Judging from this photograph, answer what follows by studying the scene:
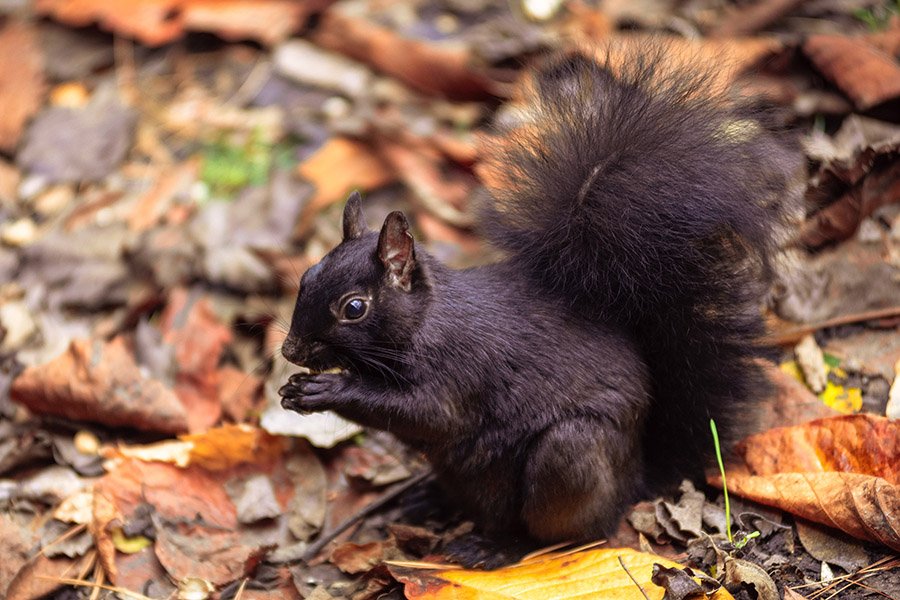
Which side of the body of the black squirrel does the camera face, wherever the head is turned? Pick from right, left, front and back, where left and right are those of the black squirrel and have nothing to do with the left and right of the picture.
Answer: left

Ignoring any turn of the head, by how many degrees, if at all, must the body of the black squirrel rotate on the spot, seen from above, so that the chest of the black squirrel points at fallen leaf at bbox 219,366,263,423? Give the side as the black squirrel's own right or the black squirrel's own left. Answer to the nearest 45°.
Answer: approximately 45° to the black squirrel's own right

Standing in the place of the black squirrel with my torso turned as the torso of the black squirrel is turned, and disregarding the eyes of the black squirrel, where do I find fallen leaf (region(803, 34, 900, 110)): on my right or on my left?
on my right

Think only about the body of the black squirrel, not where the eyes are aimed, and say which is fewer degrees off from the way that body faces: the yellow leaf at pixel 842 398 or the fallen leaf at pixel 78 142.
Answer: the fallen leaf

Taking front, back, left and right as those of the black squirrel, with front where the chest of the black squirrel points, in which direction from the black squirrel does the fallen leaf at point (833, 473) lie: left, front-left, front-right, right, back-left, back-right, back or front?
back

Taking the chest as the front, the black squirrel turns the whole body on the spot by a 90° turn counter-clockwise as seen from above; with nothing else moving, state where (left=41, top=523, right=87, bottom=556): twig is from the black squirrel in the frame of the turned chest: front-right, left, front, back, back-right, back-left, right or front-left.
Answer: right

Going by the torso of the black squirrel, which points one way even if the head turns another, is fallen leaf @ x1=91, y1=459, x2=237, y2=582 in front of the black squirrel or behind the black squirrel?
in front

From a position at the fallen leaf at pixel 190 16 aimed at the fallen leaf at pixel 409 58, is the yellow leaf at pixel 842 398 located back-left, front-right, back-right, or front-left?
front-right

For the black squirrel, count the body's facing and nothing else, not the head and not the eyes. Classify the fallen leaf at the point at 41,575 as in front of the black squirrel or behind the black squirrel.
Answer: in front

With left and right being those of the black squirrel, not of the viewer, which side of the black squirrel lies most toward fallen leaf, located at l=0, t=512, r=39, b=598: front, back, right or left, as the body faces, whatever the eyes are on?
front

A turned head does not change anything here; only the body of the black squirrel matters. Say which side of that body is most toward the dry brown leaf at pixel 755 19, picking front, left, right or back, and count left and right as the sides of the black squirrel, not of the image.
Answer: right

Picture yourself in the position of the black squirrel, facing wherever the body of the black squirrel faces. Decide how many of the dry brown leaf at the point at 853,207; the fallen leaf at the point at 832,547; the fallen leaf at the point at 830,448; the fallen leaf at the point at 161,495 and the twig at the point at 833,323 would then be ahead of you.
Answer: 1

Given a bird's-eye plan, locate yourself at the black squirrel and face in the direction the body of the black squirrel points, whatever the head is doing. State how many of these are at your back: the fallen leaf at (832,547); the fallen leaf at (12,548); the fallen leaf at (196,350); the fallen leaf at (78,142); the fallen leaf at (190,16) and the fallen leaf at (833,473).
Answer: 2

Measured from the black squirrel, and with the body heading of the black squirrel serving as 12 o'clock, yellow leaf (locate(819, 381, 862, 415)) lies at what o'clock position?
The yellow leaf is roughly at 5 o'clock from the black squirrel.

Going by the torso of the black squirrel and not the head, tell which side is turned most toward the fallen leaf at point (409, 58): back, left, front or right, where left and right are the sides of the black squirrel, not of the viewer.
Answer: right
